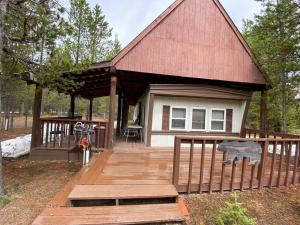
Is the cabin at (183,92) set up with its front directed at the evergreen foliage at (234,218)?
yes

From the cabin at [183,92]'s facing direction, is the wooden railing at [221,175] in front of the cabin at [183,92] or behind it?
in front

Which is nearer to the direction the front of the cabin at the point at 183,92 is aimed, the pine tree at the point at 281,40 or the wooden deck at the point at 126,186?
the wooden deck

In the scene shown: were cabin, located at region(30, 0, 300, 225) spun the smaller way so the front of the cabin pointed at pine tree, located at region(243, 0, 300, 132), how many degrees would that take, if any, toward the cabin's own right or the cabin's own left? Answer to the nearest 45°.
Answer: approximately 90° to the cabin's own left

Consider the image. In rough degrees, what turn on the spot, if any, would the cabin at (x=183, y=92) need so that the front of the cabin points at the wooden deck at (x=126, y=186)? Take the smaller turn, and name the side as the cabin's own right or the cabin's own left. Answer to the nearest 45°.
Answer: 0° — it already faces it
